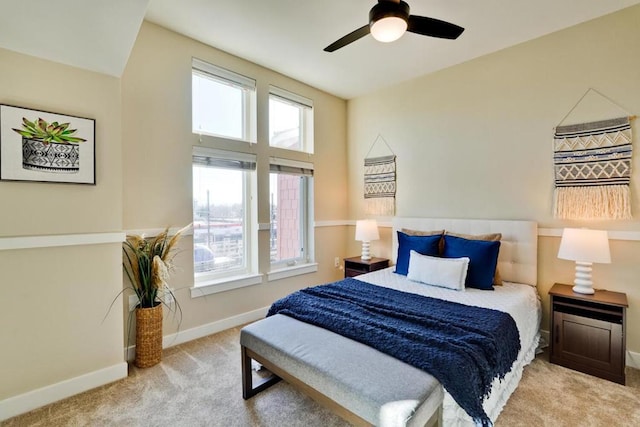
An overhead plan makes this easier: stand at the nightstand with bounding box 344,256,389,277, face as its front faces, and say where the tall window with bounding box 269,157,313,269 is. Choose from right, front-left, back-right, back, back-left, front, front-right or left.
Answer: front-right

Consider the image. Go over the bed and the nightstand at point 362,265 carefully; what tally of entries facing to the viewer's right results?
0

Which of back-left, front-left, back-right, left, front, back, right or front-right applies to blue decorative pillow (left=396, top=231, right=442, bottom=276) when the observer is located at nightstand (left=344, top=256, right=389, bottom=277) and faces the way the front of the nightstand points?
left

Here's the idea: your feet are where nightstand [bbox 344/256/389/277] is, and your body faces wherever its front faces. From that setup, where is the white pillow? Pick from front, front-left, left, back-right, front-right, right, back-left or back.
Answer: left

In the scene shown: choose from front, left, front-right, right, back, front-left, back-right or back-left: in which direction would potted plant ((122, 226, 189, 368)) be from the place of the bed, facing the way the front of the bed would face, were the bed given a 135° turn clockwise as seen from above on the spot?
left

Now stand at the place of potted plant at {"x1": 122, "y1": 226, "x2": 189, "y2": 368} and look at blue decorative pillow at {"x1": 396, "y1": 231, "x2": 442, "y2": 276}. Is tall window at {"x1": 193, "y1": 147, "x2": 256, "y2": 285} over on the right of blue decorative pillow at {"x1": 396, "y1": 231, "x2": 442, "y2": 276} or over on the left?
left

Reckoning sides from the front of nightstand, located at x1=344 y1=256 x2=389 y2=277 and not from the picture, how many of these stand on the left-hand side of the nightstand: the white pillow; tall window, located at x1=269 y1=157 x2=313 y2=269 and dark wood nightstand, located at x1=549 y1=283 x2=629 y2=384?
2

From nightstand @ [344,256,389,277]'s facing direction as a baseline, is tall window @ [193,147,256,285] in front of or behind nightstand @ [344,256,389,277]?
in front

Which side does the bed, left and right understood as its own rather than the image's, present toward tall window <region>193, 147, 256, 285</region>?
right

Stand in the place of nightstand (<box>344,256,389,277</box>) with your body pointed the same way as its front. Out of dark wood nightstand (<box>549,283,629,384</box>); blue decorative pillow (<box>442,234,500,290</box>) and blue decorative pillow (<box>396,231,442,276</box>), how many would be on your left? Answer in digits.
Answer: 3

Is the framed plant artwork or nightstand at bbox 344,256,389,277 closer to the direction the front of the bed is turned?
the framed plant artwork

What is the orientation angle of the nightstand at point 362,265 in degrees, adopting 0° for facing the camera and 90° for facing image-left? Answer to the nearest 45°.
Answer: approximately 45°

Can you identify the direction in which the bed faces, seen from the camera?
facing the viewer and to the left of the viewer

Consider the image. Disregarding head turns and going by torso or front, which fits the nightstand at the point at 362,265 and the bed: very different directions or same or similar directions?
same or similar directions
